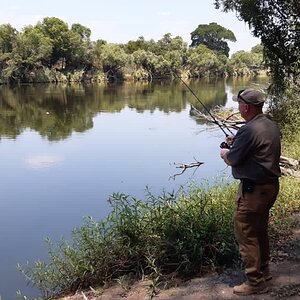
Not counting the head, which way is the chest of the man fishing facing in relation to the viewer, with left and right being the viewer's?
facing away from the viewer and to the left of the viewer

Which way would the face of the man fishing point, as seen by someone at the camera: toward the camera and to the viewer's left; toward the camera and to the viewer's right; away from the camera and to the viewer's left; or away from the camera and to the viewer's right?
away from the camera and to the viewer's left

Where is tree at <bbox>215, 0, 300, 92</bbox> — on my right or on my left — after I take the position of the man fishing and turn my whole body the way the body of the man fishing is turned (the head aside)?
on my right

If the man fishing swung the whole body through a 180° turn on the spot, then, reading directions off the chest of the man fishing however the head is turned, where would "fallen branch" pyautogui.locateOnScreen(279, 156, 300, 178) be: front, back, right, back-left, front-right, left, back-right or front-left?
back-left
